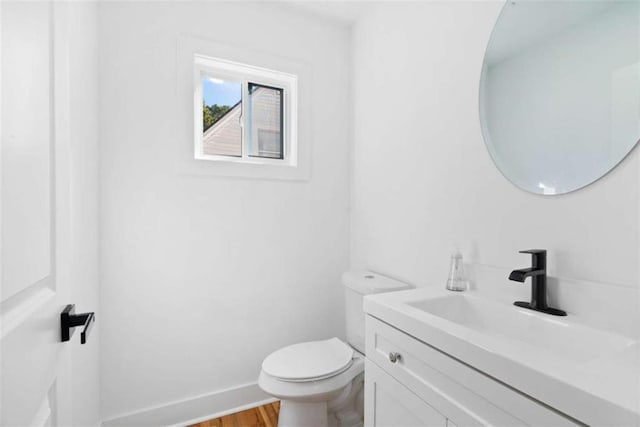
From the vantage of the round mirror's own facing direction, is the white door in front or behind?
in front

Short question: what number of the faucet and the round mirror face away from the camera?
0

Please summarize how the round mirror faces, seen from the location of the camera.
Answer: facing the viewer and to the left of the viewer

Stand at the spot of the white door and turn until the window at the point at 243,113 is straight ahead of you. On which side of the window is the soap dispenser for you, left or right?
right

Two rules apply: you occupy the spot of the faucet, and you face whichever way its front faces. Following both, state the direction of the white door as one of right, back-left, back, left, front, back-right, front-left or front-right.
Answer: front

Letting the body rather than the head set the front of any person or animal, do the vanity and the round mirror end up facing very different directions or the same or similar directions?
same or similar directions

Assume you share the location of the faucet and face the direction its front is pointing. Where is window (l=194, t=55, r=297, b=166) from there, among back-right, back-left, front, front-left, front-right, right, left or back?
front-right

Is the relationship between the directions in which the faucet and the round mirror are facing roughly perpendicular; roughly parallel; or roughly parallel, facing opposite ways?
roughly parallel

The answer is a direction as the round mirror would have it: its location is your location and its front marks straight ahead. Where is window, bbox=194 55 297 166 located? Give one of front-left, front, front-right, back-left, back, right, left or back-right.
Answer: front-right

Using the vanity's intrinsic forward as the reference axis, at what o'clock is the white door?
The white door is roughly at 12 o'clock from the vanity.

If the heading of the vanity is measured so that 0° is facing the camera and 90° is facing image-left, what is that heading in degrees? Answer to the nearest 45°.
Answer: approximately 45°
